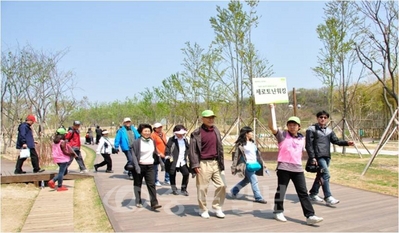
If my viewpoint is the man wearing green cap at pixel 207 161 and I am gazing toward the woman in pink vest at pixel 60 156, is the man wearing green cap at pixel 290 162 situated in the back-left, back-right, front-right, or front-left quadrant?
back-right

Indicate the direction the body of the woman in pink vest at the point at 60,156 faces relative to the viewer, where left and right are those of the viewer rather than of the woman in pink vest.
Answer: facing to the right of the viewer

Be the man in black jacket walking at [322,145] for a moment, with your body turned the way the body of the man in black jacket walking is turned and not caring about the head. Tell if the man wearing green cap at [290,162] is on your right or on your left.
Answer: on your right

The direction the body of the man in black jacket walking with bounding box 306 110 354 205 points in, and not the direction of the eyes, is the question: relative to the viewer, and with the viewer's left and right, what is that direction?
facing the viewer and to the right of the viewer

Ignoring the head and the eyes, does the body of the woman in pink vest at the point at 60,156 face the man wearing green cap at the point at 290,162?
no

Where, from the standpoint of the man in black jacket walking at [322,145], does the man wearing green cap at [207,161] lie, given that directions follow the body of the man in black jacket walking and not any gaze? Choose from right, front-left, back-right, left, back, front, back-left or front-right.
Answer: right
